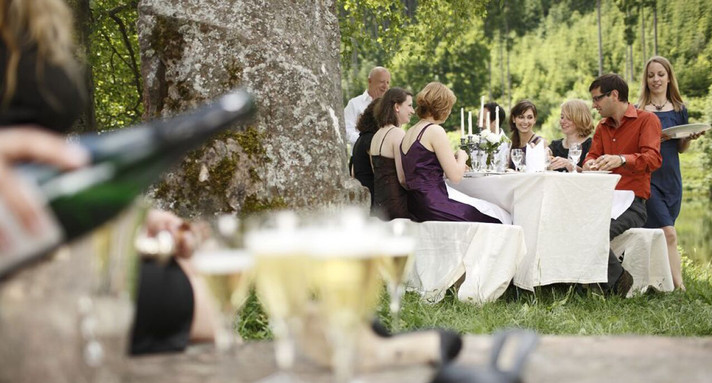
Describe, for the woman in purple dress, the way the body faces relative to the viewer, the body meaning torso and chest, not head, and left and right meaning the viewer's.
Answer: facing away from the viewer and to the right of the viewer

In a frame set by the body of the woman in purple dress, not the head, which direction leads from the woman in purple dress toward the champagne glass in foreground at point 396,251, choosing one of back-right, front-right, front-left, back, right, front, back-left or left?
back-right

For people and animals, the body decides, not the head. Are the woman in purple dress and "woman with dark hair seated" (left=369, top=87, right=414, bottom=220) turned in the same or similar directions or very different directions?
same or similar directions

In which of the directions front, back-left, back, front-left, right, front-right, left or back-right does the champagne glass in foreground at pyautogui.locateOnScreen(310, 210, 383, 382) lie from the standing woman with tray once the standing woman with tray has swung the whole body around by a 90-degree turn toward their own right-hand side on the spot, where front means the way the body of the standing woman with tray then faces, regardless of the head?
left

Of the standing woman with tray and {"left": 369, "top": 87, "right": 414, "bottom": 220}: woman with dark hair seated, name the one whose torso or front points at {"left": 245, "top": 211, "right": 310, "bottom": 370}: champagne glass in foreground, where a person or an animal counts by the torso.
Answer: the standing woman with tray

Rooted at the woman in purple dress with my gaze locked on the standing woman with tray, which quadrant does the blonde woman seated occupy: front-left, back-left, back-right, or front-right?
front-left

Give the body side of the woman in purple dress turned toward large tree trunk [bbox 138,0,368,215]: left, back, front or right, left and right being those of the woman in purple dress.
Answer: back

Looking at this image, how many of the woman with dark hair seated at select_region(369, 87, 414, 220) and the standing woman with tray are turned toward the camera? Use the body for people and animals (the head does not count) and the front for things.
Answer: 1

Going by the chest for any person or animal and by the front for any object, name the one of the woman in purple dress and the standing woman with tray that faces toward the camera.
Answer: the standing woman with tray

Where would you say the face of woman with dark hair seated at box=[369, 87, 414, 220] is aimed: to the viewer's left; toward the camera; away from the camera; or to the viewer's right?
to the viewer's right

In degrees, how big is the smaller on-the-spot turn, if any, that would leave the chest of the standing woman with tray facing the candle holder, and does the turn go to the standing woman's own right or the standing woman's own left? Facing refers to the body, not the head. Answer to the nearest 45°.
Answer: approximately 45° to the standing woman's own right

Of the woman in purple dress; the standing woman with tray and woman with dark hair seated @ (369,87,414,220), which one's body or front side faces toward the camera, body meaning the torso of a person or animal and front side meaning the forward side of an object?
the standing woman with tray

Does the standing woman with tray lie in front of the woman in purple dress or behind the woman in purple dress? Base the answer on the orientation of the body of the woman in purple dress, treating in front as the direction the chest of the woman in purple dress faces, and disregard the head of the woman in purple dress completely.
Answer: in front

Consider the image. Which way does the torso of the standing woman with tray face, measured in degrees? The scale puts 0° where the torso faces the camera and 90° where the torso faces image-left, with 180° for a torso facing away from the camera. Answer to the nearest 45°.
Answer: approximately 0°

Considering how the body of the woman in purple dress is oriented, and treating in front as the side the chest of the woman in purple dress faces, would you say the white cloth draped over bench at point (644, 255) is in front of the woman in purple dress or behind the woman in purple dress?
in front

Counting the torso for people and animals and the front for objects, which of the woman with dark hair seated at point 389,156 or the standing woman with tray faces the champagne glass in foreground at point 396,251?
the standing woman with tray

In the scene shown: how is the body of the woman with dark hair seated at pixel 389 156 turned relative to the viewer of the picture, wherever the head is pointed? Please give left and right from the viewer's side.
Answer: facing away from the viewer and to the right of the viewer
